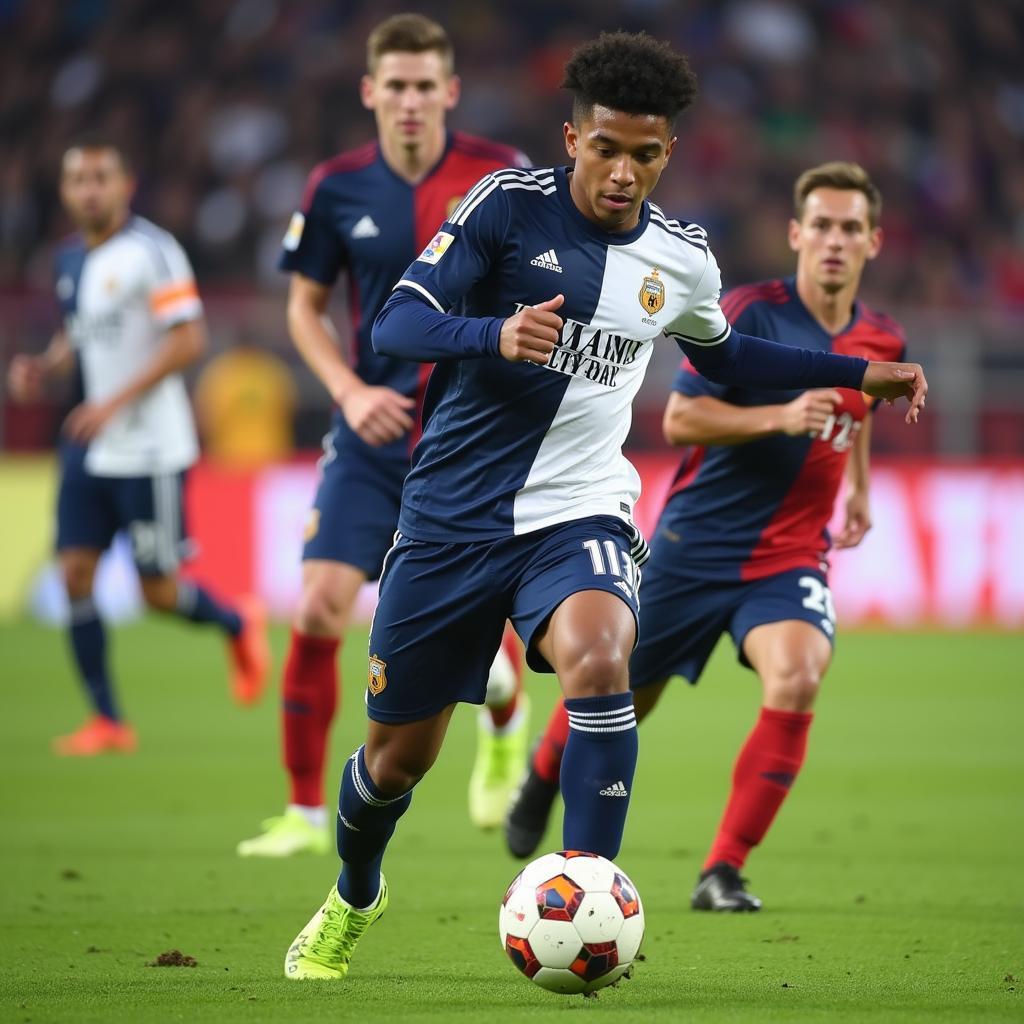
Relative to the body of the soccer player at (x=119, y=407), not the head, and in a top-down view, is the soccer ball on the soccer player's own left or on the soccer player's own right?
on the soccer player's own left

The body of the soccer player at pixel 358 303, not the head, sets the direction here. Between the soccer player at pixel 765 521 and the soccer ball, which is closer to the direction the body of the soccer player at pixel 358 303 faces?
the soccer ball

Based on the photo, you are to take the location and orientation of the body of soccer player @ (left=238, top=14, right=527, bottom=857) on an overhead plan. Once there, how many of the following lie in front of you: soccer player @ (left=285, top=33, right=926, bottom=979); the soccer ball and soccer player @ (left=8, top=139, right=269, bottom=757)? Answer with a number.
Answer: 2

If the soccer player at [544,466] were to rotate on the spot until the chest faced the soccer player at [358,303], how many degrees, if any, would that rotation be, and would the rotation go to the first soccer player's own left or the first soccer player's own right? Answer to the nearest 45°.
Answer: approximately 180°

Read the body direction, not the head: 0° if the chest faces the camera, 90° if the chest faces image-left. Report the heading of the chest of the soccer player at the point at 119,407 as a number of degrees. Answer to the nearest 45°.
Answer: approximately 45°

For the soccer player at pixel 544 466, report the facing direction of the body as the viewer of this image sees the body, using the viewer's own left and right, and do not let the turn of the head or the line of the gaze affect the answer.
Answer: facing the viewer

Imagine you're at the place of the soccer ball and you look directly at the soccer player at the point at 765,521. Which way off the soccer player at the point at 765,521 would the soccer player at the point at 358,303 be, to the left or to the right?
left

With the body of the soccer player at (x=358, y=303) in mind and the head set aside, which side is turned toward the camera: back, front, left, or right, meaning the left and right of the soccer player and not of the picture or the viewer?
front

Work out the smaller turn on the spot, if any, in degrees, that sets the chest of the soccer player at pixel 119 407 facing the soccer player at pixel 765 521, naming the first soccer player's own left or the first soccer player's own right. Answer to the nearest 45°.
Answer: approximately 90° to the first soccer player's own left

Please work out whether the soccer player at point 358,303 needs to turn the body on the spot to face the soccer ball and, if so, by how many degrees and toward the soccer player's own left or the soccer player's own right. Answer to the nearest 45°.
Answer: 0° — they already face it

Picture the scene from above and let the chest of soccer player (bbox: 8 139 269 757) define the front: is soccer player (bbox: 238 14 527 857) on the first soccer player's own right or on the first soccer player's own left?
on the first soccer player's own left
